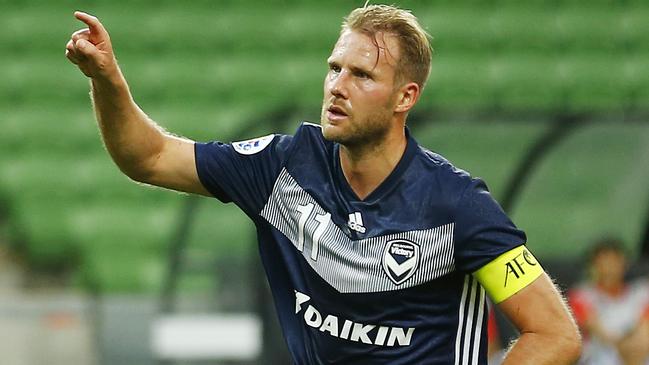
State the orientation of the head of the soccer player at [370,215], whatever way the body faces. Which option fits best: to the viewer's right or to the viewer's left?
to the viewer's left

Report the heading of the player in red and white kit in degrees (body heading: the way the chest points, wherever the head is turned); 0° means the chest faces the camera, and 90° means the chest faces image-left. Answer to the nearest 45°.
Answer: approximately 0°

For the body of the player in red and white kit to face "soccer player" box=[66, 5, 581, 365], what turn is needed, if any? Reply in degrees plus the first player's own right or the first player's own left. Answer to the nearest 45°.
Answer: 0° — they already face them
